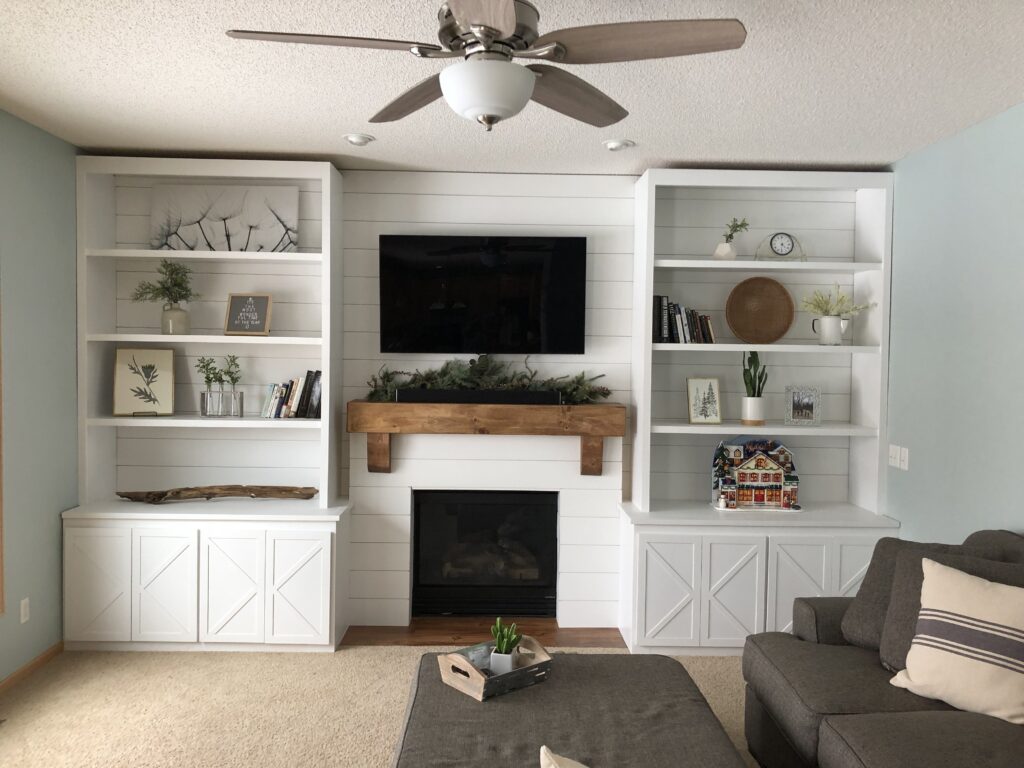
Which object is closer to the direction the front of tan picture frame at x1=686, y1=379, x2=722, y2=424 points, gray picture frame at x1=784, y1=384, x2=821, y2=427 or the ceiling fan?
the ceiling fan

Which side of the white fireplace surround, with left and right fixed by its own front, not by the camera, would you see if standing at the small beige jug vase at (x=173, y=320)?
right

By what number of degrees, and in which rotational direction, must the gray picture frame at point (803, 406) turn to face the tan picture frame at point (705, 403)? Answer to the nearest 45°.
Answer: approximately 90° to its right

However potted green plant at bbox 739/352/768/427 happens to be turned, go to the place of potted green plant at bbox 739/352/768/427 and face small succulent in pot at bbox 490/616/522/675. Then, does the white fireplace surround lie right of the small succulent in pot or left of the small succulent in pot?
right

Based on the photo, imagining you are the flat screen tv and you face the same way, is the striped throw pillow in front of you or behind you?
in front

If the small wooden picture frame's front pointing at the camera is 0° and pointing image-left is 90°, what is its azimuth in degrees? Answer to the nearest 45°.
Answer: approximately 0°

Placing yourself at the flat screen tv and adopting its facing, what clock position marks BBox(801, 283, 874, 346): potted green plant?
The potted green plant is roughly at 9 o'clock from the flat screen tv.

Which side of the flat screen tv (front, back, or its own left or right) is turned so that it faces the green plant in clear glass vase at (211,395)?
right

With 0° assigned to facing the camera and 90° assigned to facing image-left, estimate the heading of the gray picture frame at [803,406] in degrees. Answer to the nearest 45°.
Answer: approximately 0°
